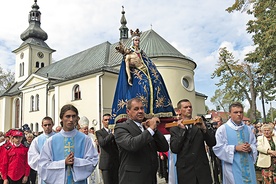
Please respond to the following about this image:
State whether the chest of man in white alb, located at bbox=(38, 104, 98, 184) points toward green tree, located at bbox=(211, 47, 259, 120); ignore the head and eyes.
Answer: no

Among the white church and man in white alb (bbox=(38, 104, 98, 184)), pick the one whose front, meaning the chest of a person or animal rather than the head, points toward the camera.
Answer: the man in white alb

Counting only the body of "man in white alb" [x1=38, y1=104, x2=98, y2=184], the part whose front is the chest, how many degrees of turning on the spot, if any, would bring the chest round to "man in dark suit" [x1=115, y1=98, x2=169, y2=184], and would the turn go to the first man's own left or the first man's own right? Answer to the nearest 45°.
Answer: approximately 45° to the first man's own left

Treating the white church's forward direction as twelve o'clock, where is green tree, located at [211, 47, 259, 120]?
The green tree is roughly at 5 o'clock from the white church.

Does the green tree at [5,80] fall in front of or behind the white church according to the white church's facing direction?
in front

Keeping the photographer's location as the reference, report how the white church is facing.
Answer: facing away from the viewer and to the left of the viewer

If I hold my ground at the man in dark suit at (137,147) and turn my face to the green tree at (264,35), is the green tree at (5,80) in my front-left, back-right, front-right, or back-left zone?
front-left

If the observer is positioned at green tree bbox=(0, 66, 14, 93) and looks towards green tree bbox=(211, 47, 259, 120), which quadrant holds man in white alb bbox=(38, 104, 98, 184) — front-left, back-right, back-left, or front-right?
front-right

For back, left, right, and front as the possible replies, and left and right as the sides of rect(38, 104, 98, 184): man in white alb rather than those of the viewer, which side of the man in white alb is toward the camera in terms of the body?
front

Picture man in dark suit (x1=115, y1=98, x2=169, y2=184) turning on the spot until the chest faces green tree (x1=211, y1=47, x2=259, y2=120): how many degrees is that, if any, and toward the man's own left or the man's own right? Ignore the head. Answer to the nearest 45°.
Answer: approximately 135° to the man's own left

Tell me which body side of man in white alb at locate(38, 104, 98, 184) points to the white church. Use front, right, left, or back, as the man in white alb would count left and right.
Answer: back

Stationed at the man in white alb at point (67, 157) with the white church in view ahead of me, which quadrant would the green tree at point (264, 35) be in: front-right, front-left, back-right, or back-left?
front-right

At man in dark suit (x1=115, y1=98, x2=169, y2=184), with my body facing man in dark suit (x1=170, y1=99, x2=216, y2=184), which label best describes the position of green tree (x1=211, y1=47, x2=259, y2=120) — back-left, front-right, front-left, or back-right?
front-left

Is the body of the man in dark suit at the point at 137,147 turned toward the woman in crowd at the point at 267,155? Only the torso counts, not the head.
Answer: no

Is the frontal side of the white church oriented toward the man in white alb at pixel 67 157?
no
